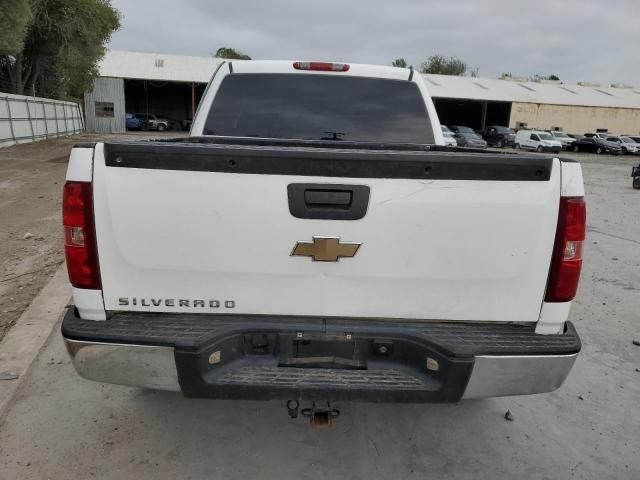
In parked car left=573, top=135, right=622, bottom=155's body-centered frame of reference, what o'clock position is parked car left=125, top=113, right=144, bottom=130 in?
parked car left=125, top=113, right=144, bottom=130 is roughly at 4 o'clock from parked car left=573, top=135, right=622, bottom=155.

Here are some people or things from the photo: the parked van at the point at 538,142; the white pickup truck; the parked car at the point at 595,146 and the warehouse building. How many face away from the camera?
1

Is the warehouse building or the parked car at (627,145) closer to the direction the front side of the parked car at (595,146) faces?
the parked car

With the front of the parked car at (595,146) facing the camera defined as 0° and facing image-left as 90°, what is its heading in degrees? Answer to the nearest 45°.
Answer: approximately 315°

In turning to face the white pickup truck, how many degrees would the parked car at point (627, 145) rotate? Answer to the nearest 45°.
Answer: approximately 45° to its right

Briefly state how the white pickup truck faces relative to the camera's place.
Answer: facing away from the viewer

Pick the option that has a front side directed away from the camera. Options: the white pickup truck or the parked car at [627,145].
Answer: the white pickup truck

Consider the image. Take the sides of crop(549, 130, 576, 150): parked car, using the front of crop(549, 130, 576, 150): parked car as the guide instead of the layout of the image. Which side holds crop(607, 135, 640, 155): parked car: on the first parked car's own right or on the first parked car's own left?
on the first parked car's own left

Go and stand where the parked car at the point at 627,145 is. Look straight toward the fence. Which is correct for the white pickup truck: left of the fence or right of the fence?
left

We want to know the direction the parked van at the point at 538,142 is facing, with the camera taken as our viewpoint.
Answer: facing the viewer and to the right of the viewer

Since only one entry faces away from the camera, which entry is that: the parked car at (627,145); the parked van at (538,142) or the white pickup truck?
the white pickup truck

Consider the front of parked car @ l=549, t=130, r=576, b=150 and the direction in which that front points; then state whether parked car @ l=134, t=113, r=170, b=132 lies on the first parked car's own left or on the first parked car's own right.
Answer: on the first parked car's own right
